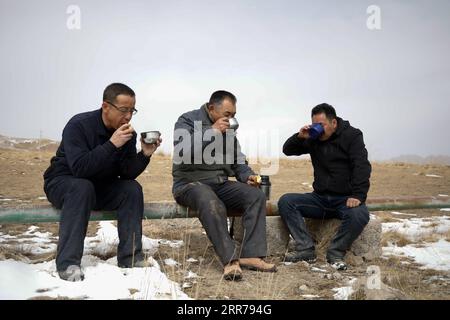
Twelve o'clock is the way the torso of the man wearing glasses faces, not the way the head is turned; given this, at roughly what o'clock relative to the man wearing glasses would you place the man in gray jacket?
The man in gray jacket is roughly at 10 o'clock from the man wearing glasses.

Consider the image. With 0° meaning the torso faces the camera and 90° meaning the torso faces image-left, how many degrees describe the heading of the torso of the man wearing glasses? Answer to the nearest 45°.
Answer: approximately 315°

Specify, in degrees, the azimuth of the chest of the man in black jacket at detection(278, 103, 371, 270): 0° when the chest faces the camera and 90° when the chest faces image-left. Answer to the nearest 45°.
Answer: approximately 45°

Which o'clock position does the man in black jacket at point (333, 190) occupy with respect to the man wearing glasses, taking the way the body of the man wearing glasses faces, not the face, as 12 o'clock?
The man in black jacket is roughly at 10 o'clock from the man wearing glasses.
